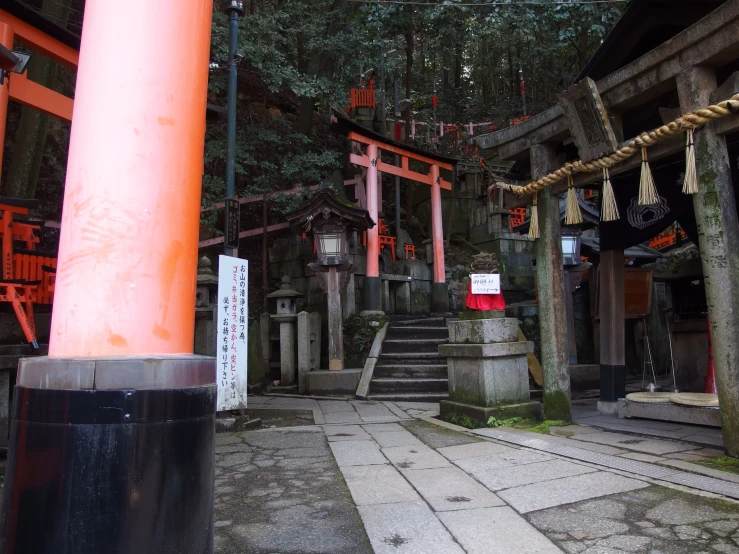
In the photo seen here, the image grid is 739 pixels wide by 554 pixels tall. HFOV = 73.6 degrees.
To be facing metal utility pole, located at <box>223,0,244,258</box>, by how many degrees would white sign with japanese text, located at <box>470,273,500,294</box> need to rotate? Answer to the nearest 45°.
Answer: approximately 90° to its right

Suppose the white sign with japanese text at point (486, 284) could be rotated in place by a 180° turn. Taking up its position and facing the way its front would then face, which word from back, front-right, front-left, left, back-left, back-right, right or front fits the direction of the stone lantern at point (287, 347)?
front-left

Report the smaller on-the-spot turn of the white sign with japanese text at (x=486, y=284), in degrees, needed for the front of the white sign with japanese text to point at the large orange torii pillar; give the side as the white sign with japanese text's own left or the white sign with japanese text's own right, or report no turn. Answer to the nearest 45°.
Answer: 0° — it already faces it

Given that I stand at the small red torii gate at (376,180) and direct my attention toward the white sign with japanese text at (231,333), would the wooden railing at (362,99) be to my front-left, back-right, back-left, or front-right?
back-right

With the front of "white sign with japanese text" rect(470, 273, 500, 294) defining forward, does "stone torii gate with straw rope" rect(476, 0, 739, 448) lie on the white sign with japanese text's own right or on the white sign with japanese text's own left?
on the white sign with japanese text's own left

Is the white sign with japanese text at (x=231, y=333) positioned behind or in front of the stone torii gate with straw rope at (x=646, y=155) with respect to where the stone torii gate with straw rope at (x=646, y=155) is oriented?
in front

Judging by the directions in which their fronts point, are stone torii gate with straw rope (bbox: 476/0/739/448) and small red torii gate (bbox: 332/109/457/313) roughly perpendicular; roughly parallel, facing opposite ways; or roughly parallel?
roughly perpendicular

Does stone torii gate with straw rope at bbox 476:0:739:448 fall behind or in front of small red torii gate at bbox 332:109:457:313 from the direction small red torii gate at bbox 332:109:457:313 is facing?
in front

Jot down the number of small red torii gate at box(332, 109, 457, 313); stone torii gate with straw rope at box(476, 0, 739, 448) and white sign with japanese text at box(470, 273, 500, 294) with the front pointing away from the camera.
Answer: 0

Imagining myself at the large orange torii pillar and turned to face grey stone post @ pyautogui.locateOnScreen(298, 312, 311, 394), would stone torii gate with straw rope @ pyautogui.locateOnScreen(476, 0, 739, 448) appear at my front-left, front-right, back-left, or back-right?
front-right

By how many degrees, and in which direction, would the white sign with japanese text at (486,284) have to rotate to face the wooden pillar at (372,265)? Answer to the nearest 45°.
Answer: approximately 135° to its right

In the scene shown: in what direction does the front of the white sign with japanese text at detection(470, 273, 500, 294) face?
toward the camera

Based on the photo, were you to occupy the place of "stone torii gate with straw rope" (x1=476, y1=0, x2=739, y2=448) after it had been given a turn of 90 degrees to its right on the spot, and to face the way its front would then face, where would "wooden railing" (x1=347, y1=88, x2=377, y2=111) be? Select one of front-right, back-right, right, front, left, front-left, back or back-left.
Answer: front

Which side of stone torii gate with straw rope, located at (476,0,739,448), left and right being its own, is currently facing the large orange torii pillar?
front

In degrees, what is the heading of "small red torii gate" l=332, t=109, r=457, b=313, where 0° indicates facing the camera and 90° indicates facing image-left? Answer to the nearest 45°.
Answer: approximately 315°
